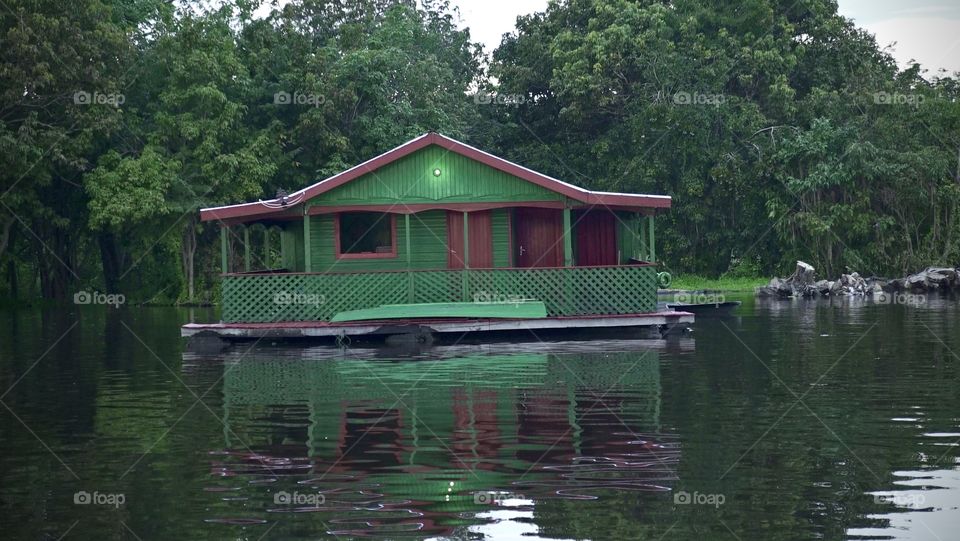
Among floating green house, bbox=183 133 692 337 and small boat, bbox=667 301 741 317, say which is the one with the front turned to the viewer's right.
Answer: the small boat

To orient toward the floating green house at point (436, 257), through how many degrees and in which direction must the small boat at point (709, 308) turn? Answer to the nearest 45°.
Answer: approximately 135° to its right

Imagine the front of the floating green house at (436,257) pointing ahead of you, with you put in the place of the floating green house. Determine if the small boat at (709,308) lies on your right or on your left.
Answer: on your left

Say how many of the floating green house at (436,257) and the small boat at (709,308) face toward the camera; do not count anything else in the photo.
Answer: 1

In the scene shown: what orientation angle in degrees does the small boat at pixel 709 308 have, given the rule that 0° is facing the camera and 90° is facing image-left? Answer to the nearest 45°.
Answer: approximately 270°

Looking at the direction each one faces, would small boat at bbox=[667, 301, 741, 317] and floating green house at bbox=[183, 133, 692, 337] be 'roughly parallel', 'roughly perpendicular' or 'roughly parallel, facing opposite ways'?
roughly perpendicular
